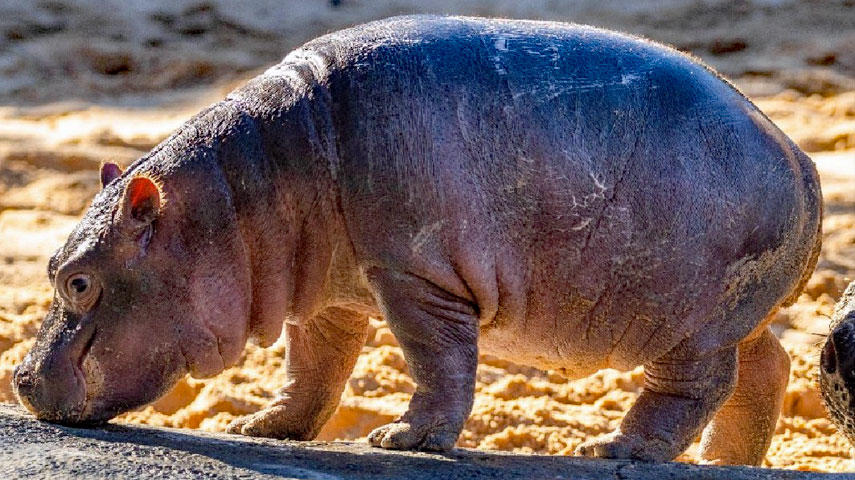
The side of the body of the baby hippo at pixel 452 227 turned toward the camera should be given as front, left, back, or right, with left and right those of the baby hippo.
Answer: left

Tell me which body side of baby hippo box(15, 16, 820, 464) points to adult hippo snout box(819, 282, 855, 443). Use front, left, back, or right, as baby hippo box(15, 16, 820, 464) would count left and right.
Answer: back
